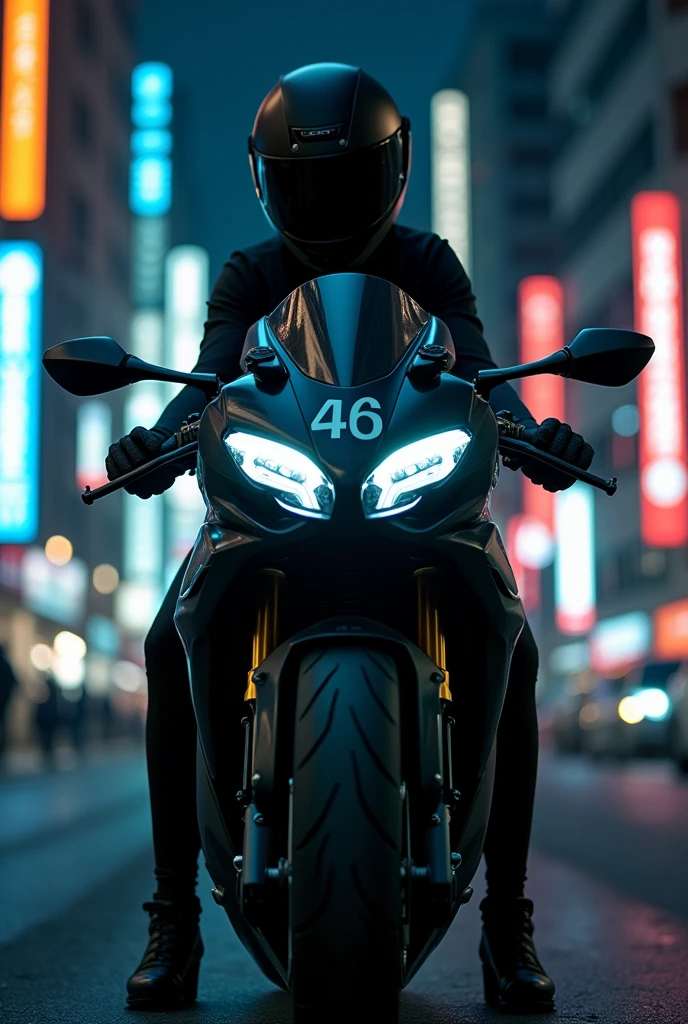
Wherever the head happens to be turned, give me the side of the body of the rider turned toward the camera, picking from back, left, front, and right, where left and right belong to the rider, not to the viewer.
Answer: front

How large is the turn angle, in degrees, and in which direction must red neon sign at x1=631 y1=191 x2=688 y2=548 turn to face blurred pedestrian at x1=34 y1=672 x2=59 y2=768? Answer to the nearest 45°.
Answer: approximately 45° to its right

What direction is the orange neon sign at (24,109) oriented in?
toward the camera

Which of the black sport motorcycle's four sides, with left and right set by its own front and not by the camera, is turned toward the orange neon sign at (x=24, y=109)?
back

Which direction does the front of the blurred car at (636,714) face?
toward the camera

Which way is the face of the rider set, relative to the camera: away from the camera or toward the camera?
toward the camera

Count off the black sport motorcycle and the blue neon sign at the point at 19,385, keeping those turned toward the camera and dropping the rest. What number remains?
2

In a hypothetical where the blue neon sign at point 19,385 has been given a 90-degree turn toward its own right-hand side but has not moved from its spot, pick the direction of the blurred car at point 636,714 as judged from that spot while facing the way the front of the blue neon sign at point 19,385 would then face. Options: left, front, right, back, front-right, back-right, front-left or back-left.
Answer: back-left

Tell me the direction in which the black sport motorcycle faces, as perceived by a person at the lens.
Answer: facing the viewer
